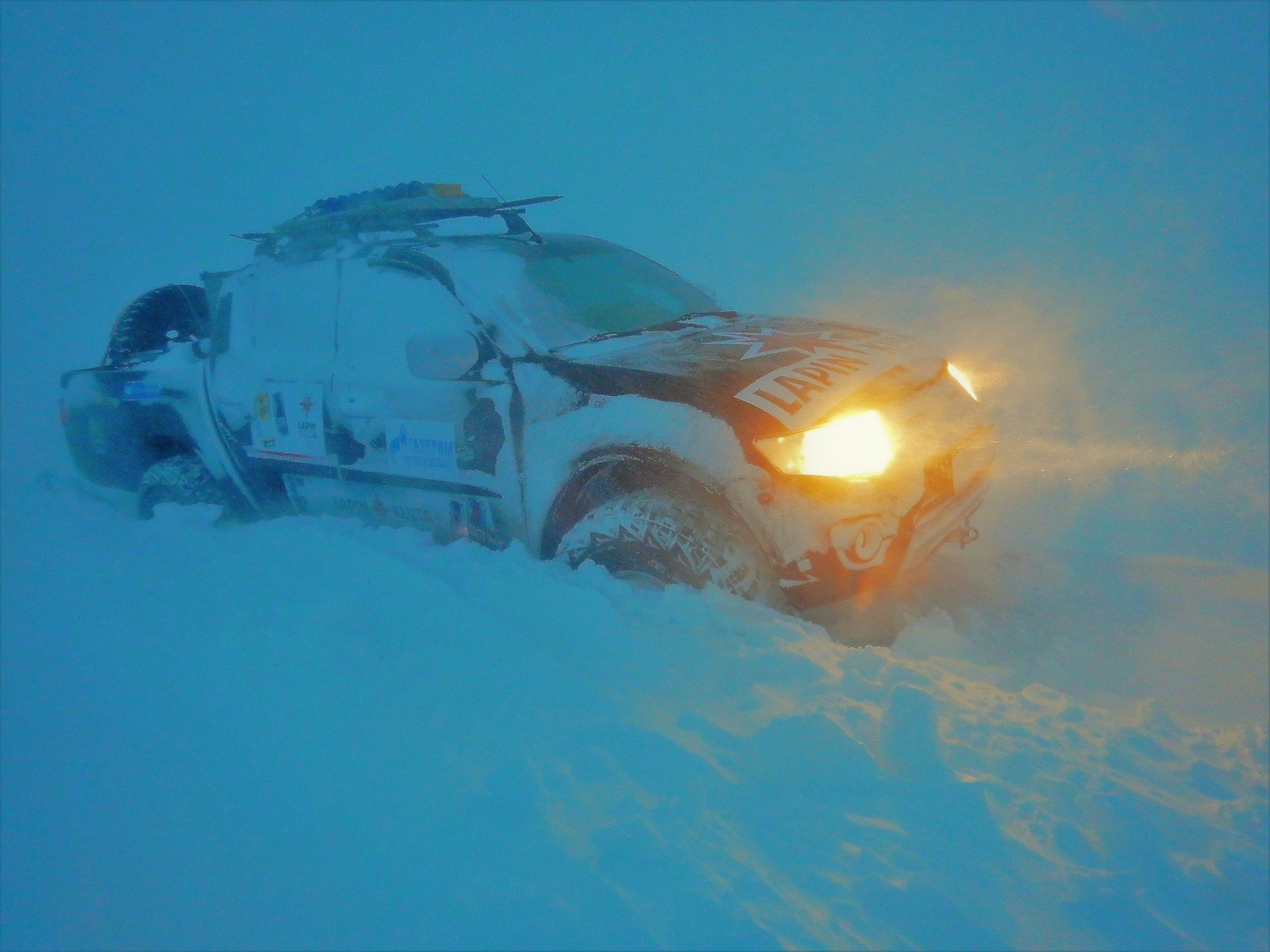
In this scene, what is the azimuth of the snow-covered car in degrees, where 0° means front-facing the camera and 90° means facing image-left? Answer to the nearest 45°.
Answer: approximately 315°
